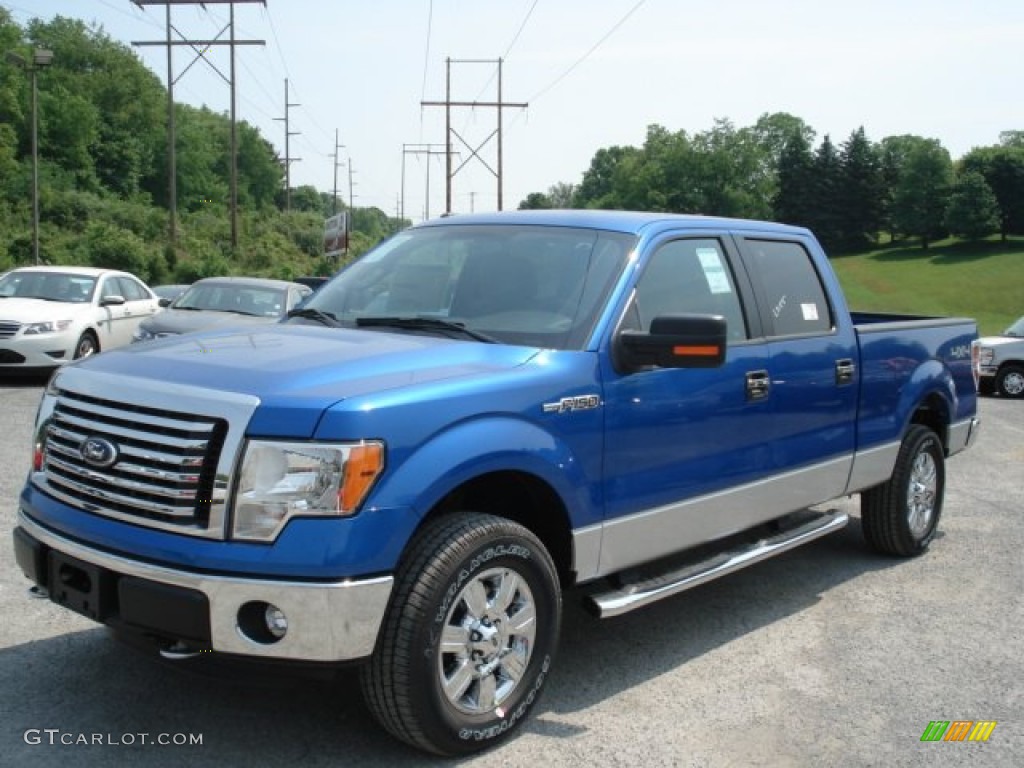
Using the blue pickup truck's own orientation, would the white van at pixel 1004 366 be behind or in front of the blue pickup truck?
behind

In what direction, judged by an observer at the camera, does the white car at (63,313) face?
facing the viewer and to the left of the viewer

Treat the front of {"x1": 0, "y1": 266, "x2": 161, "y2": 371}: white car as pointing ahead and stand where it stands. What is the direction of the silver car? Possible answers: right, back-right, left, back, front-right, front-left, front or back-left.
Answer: left

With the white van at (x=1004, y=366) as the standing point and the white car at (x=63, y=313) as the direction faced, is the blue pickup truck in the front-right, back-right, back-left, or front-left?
front-left

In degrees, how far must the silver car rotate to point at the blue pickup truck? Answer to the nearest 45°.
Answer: approximately 45° to its left

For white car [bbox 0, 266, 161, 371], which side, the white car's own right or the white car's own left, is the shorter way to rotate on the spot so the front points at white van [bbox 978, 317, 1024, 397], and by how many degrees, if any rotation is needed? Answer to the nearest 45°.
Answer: approximately 135° to the white car's own left

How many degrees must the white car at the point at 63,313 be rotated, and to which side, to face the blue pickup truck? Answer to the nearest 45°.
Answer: approximately 45° to its left

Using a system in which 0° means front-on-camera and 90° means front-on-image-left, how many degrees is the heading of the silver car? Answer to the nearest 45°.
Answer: approximately 45°

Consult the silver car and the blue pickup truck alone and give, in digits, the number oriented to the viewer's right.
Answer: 0

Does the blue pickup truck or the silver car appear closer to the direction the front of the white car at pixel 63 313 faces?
the blue pickup truck

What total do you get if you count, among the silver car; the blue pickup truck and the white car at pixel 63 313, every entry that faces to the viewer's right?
0

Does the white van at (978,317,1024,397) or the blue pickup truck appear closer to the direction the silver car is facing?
the blue pickup truck

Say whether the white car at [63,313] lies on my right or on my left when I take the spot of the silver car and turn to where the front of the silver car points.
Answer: on my right

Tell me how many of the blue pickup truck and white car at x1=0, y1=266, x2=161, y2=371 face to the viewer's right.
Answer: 0
